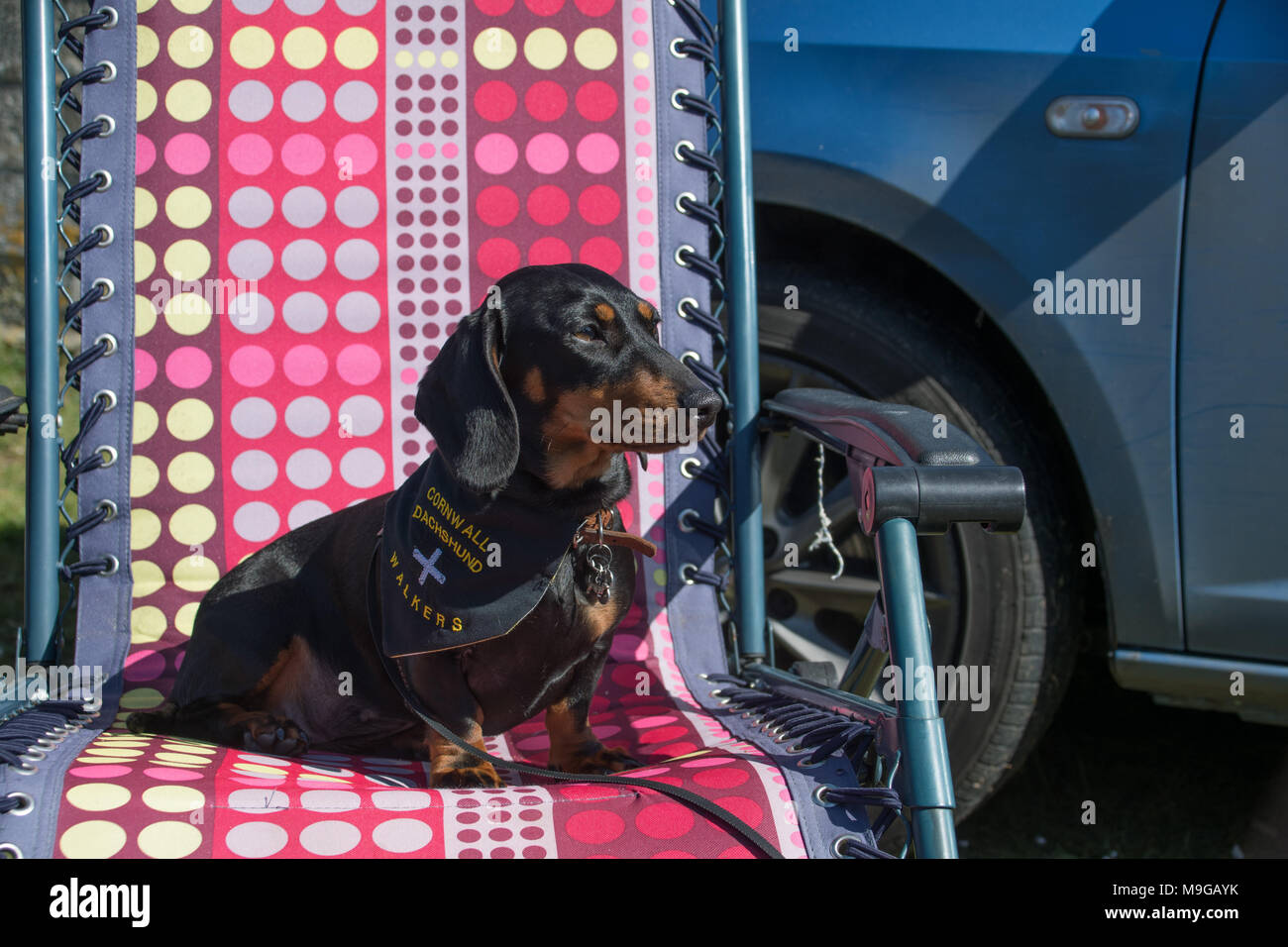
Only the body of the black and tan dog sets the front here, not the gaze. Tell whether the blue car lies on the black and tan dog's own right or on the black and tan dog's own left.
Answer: on the black and tan dog's own left

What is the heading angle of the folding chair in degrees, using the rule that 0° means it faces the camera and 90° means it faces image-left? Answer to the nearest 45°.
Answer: approximately 0°

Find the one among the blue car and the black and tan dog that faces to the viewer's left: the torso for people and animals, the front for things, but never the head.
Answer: the blue car

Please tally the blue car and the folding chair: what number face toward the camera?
1

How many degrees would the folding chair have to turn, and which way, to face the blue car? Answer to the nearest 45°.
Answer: approximately 90° to its left

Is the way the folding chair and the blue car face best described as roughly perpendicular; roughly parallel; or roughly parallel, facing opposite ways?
roughly perpendicular

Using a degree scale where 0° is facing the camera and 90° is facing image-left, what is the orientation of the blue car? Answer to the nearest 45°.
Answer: approximately 90°
